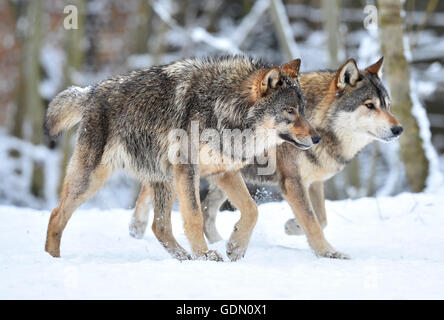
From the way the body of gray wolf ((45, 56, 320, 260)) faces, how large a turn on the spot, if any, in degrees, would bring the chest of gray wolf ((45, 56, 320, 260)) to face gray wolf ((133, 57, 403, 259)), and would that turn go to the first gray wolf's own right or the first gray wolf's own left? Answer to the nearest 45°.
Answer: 0° — it already faces it

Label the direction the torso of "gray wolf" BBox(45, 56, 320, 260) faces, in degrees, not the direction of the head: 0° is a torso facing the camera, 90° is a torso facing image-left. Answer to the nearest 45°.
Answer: approximately 270°

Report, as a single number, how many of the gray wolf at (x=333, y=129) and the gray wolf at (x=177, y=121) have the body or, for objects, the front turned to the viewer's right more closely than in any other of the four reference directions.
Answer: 2

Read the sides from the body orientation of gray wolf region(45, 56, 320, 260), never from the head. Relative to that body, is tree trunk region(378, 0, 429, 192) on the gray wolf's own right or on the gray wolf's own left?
on the gray wolf's own left

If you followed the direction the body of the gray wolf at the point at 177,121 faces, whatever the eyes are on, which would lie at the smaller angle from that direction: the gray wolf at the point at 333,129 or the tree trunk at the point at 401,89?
the gray wolf

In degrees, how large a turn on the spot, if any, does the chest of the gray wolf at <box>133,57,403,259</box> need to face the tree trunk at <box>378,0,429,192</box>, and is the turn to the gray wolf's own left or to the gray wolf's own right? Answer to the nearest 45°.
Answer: approximately 90° to the gray wolf's own left

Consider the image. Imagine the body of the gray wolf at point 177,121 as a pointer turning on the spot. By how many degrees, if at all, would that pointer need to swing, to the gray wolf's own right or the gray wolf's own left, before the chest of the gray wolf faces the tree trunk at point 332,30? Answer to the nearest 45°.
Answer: approximately 90° to the gray wolf's own left

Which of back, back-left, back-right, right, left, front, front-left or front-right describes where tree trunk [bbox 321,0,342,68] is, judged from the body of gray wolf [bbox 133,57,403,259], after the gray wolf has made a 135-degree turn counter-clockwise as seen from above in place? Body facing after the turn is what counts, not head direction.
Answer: front-right

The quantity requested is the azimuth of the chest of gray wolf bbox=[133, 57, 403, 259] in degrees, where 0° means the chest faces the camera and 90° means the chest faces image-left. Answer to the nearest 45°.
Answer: approximately 270°
